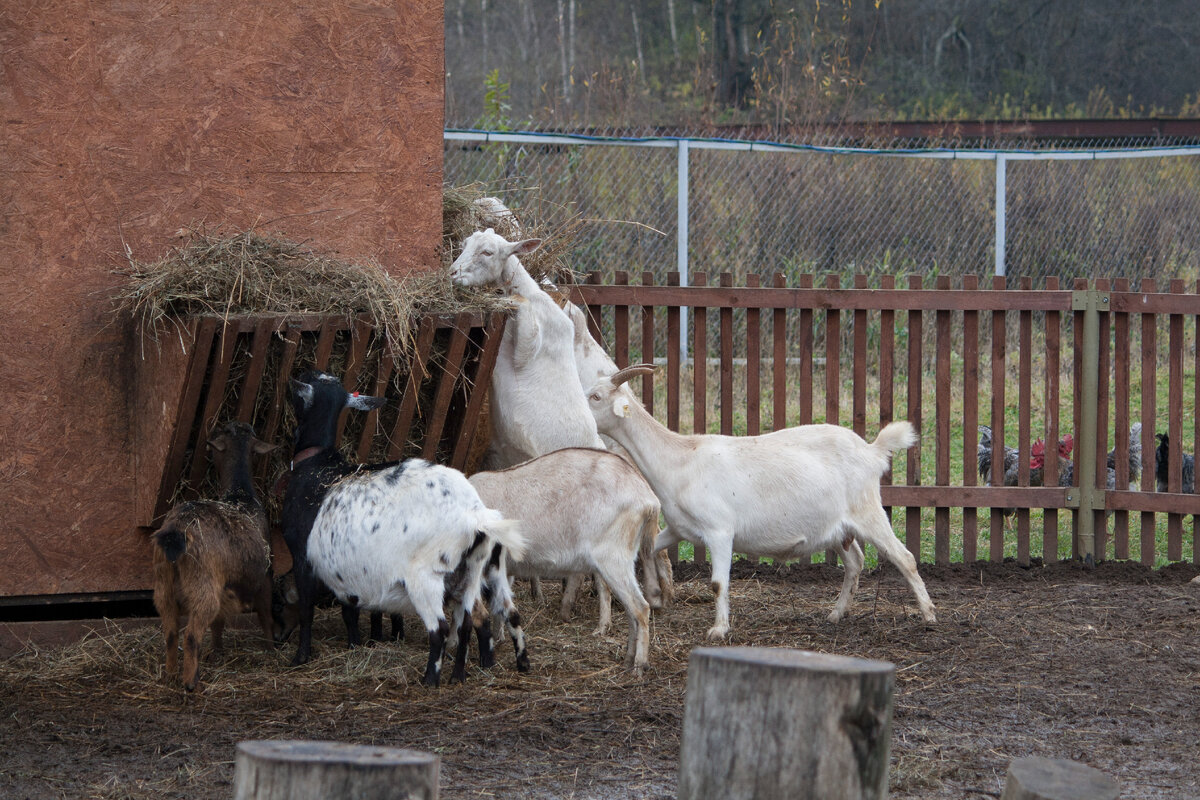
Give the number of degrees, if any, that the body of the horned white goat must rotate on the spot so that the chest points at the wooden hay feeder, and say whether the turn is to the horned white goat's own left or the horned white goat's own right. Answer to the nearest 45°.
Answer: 0° — it already faces it

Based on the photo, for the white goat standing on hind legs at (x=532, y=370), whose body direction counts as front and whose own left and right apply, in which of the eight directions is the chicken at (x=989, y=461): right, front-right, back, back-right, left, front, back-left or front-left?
back-right

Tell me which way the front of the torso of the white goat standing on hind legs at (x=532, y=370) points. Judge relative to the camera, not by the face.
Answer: to the viewer's left

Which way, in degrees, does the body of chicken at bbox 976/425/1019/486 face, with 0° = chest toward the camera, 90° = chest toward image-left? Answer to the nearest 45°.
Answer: approximately 90°

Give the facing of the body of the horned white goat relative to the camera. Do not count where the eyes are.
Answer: to the viewer's left

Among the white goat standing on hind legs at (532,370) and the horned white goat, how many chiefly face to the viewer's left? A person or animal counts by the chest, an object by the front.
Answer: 2

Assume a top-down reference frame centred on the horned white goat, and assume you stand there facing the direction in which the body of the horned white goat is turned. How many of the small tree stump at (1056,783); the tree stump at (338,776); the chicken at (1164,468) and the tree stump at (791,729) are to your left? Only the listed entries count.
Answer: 3

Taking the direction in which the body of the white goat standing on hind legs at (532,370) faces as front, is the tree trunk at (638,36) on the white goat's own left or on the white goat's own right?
on the white goat's own right

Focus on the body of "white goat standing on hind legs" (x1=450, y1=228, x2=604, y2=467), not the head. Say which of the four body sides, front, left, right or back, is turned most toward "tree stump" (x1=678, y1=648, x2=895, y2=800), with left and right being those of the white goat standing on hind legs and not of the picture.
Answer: left

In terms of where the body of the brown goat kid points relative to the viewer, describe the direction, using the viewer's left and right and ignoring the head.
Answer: facing away from the viewer and to the right of the viewer

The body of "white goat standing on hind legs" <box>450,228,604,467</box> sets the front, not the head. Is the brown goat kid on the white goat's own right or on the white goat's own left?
on the white goat's own left
